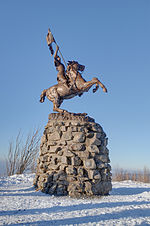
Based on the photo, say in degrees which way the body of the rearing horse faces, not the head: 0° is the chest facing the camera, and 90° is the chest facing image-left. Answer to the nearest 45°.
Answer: approximately 270°
